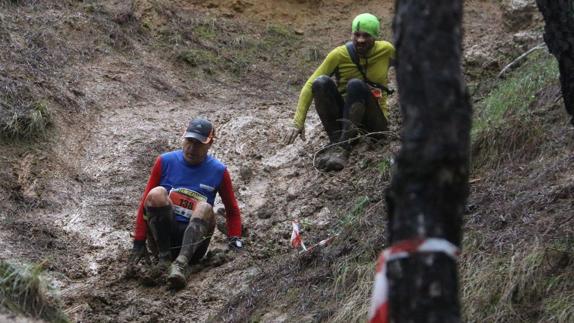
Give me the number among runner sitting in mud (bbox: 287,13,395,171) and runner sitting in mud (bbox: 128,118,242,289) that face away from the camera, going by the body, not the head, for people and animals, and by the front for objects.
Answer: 0

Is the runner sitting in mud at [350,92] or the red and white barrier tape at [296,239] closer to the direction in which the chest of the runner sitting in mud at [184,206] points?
the red and white barrier tape

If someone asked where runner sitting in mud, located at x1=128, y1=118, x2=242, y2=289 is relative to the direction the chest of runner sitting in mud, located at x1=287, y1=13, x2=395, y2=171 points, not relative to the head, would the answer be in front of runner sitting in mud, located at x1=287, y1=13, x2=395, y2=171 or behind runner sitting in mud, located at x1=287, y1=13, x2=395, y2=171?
in front

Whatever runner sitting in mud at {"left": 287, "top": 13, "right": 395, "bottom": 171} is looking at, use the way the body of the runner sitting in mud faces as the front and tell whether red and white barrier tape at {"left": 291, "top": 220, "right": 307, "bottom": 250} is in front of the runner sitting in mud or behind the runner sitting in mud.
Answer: in front

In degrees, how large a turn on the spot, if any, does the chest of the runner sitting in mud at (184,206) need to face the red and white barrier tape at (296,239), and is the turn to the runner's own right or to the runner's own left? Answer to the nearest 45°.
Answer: approximately 90° to the runner's own left

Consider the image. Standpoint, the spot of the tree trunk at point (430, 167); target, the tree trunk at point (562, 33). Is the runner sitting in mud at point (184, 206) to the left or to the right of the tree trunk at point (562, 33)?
left

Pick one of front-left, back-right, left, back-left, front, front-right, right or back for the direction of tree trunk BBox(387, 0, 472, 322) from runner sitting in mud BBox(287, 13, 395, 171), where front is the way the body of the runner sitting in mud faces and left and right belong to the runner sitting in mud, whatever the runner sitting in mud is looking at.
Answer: front-left

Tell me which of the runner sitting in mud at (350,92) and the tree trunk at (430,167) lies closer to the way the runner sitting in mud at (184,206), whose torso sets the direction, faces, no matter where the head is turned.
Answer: the tree trunk
